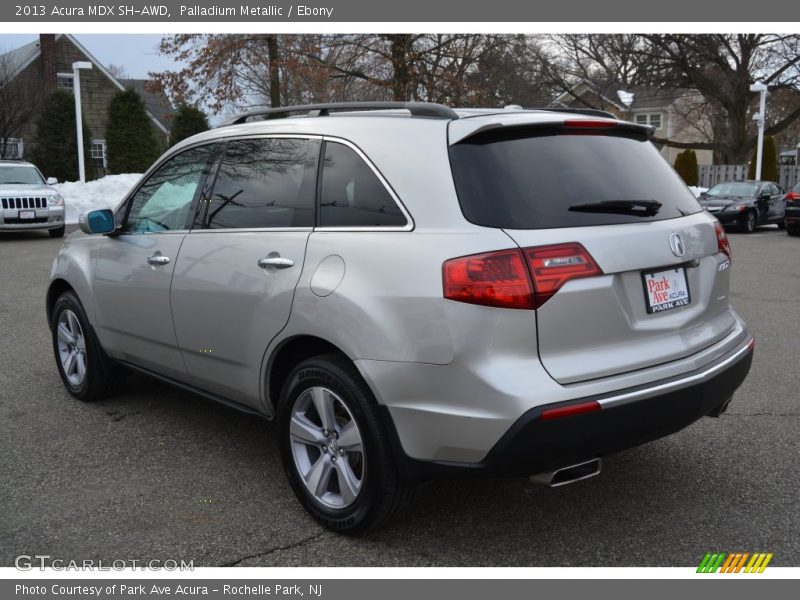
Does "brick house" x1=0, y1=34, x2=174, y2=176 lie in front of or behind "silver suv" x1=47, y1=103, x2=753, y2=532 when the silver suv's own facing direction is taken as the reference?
in front

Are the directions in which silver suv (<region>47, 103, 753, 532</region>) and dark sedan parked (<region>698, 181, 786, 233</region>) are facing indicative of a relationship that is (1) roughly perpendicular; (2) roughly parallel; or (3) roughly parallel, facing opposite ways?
roughly perpendicular

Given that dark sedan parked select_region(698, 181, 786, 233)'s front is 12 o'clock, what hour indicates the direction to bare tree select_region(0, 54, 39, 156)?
The bare tree is roughly at 2 o'clock from the dark sedan parked.

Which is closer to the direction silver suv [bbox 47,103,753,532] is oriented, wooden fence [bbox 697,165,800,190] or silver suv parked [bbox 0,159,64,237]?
the silver suv parked

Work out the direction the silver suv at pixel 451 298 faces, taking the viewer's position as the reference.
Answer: facing away from the viewer and to the left of the viewer

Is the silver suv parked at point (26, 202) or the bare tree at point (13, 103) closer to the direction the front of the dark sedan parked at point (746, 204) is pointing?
the silver suv parked

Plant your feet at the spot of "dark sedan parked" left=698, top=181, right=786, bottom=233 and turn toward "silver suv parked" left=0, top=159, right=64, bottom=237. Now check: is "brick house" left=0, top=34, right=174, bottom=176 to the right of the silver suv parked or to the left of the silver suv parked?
right

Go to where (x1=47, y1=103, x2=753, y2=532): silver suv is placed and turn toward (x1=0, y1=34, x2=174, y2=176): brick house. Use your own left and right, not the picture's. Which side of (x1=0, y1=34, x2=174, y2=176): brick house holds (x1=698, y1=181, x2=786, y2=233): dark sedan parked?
right

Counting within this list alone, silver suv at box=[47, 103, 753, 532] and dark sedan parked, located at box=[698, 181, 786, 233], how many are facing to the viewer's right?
0

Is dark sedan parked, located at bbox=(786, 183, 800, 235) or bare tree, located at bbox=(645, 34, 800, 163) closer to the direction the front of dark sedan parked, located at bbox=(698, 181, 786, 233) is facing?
the dark sedan parked

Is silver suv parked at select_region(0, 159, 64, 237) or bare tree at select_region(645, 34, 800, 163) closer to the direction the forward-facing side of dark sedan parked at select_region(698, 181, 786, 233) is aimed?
the silver suv parked

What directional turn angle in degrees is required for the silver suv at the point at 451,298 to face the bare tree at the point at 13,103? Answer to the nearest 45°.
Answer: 0° — it already faces it

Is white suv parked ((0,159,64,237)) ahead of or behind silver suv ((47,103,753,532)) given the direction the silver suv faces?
ahead

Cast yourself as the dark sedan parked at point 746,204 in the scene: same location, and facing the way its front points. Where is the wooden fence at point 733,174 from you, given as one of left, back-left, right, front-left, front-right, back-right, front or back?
back-right

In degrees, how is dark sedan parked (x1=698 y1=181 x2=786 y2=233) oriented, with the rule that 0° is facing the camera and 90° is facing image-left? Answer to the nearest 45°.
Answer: approximately 45°
